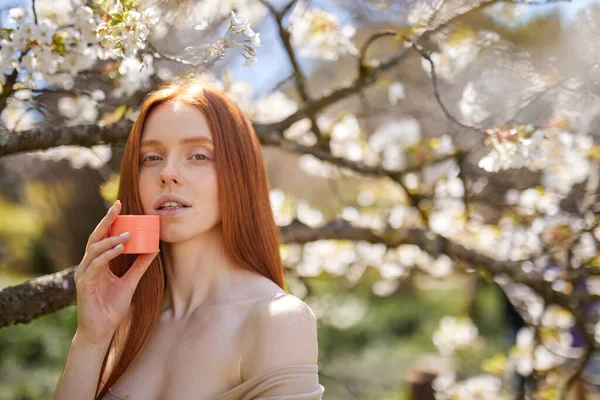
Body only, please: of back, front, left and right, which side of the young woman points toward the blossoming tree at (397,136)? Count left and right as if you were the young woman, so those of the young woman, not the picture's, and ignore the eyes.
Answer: back

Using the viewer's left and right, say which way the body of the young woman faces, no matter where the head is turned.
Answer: facing the viewer and to the left of the viewer
